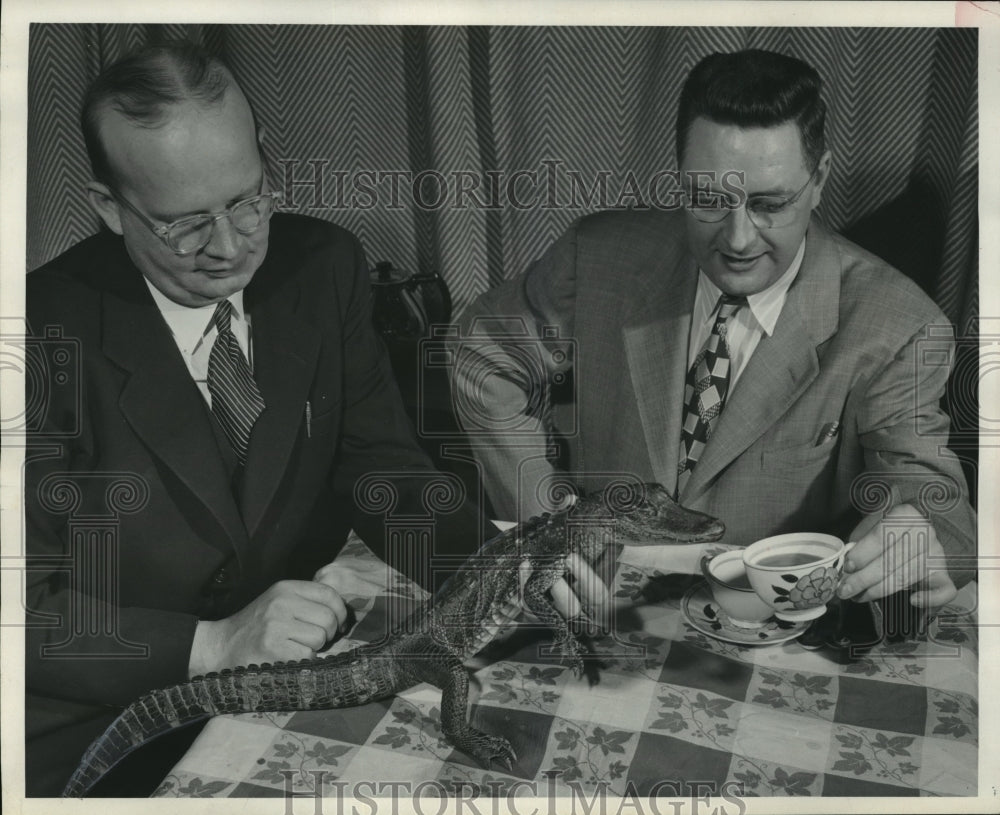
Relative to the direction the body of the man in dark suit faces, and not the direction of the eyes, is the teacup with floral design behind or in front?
in front

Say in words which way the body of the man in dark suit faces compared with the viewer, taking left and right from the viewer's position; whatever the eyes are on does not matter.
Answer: facing the viewer and to the right of the viewer

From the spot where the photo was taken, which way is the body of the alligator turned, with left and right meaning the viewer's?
facing to the right of the viewer

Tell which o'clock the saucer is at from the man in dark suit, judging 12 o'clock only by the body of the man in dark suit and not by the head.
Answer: The saucer is roughly at 11 o'clock from the man in dark suit.

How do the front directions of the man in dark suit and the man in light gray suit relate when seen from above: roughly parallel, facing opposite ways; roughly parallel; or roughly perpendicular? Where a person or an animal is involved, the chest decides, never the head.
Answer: roughly perpendicular

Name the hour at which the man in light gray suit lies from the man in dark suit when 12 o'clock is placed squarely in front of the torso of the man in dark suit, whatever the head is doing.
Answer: The man in light gray suit is roughly at 11 o'clock from the man in dark suit.

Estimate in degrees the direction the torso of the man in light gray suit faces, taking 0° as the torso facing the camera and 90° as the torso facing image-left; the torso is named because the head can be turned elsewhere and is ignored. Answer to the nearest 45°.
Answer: approximately 0°
